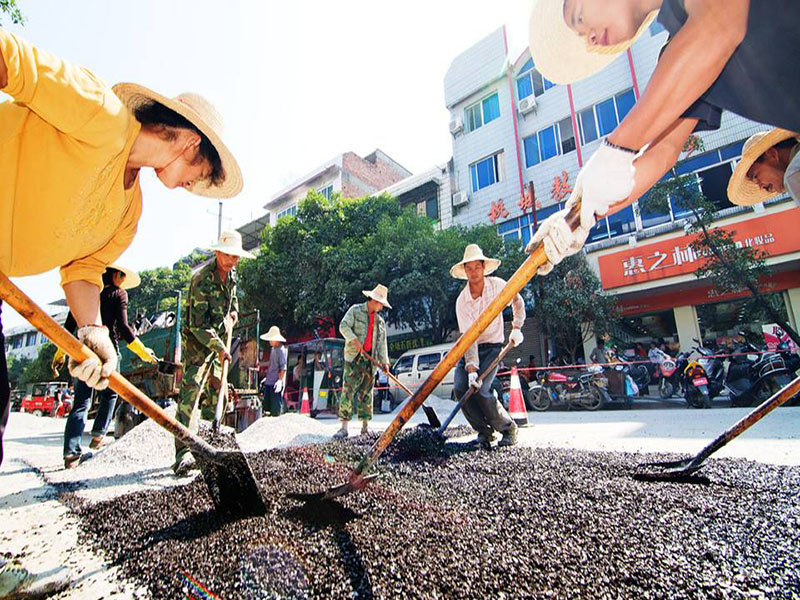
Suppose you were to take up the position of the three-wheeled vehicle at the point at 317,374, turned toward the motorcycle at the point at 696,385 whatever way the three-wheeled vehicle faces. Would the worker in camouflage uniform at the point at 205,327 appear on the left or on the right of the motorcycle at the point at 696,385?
right

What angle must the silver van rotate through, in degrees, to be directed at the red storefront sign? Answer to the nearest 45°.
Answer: approximately 180°

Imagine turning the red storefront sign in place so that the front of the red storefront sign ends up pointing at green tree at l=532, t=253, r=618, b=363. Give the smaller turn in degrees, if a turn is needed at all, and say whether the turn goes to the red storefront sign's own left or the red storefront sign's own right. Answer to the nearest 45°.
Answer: approximately 45° to the red storefront sign's own right

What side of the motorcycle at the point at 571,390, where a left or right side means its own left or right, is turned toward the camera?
left

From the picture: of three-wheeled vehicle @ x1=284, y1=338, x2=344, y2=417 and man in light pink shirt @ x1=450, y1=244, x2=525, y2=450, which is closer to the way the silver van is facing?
the three-wheeled vehicle

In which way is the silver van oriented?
to the viewer's left

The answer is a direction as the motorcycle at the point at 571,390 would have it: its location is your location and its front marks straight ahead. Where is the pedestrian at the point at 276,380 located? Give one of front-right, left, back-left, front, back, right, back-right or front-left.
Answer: front-left

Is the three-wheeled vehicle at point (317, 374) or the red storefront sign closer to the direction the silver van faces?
the three-wheeled vehicle

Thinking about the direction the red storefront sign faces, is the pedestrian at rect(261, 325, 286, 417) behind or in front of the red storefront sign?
in front

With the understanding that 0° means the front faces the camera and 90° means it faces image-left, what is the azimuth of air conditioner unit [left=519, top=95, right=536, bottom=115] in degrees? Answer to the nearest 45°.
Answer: approximately 45°
